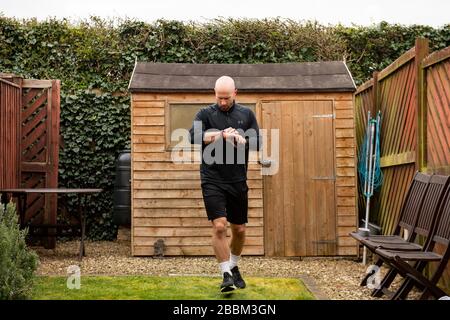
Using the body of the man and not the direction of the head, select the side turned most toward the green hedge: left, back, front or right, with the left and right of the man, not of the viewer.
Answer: back

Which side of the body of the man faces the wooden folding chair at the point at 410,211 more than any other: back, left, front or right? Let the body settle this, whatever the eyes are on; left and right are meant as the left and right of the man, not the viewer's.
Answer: left

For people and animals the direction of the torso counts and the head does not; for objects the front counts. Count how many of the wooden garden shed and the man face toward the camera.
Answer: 2

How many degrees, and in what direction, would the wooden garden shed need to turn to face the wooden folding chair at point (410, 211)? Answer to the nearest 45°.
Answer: approximately 45° to its left

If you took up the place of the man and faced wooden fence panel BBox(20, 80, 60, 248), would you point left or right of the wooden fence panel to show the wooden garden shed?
right

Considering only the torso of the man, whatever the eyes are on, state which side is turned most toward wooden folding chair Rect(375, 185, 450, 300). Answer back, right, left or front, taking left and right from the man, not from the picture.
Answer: left

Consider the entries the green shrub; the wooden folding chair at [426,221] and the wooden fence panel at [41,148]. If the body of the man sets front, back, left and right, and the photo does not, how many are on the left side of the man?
1

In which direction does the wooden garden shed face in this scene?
toward the camera

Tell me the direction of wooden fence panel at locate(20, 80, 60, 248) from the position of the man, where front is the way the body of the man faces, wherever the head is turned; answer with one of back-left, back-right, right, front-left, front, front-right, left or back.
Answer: back-right

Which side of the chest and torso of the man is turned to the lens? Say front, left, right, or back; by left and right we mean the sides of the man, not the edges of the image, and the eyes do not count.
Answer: front

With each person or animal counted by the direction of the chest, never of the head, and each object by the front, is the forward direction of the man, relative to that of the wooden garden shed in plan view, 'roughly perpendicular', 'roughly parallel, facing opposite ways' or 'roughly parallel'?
roughly parallel

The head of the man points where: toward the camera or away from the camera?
toward the camera
